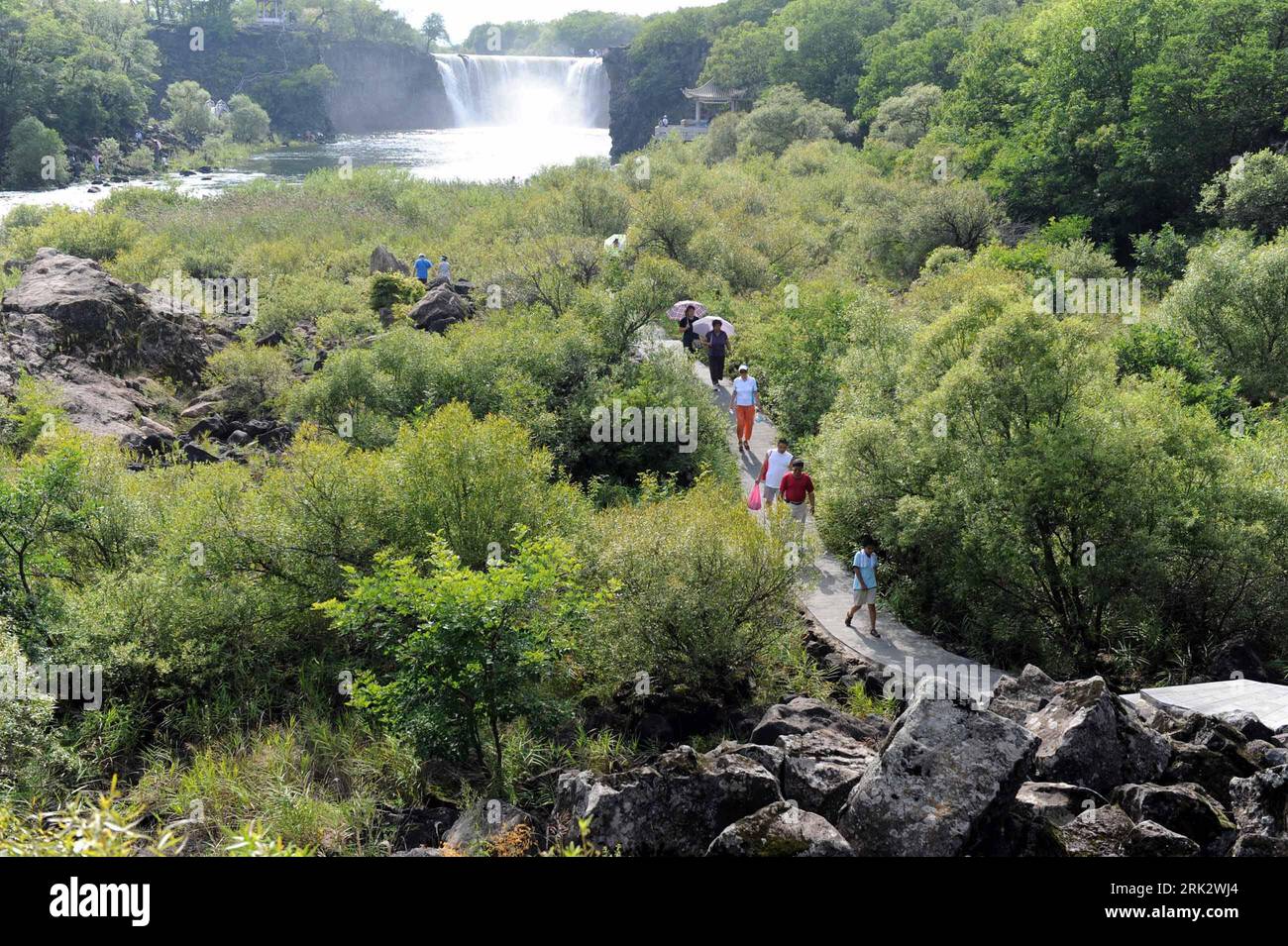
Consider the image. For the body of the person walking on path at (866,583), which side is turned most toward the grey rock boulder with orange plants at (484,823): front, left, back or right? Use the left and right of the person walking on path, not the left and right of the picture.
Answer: right

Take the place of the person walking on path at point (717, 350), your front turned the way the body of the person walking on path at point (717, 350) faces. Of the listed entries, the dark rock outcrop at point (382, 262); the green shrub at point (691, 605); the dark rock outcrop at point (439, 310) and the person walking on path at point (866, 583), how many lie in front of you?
2

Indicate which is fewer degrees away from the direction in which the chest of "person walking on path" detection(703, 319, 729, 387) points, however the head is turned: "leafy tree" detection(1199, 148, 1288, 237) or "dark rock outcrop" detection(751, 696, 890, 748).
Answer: the dark rock outcrop

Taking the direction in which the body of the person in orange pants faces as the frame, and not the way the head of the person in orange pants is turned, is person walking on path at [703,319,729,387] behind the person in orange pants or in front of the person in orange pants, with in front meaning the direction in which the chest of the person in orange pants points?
behind

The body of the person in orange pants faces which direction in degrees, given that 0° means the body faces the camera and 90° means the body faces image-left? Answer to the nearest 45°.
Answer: approximately 0°

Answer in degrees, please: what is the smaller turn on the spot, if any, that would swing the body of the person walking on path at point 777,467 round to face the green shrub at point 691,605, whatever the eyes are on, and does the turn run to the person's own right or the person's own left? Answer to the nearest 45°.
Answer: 0° — they already face it

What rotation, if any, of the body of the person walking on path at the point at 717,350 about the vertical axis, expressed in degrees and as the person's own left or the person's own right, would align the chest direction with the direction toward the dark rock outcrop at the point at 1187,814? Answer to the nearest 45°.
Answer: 0° — they already face it

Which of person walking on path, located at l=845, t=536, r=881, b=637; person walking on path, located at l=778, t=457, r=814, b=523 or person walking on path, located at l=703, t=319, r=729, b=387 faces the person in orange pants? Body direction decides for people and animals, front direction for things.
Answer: person walking on path, located at l=703, t=319, r=729, b=387

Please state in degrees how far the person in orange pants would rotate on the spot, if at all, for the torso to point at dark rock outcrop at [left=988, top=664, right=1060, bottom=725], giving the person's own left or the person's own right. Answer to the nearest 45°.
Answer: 0° — they already face it
